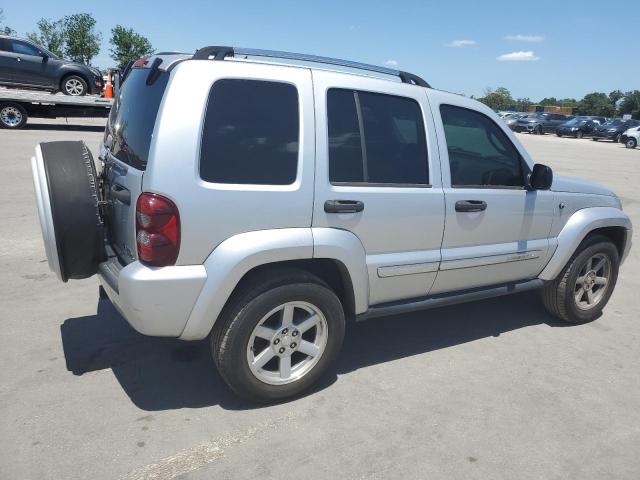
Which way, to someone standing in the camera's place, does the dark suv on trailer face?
facing to the right of the viewer

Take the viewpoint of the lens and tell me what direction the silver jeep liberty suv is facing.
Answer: facing away from the viewer and to the right of the viewer

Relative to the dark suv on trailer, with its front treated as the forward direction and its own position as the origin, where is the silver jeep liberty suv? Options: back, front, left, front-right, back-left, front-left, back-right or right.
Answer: right

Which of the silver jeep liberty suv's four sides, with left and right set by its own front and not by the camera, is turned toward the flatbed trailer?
left

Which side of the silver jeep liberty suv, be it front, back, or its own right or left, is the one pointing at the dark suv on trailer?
left
